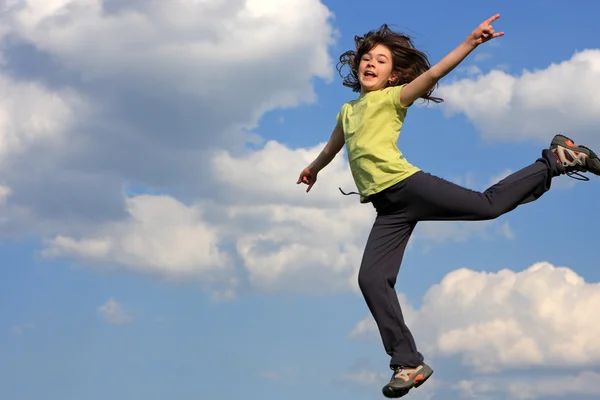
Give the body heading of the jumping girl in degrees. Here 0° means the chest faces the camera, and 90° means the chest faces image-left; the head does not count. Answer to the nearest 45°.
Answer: approximately 45°
